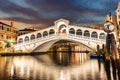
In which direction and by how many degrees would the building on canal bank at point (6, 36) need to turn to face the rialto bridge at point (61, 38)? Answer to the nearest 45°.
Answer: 0° — it already faces it

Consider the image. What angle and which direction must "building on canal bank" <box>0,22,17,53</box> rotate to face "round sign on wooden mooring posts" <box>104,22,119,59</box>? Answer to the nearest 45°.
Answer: approximately 45° to its right

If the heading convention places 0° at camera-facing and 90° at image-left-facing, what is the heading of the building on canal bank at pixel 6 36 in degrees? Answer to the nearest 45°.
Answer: approximately 315°
